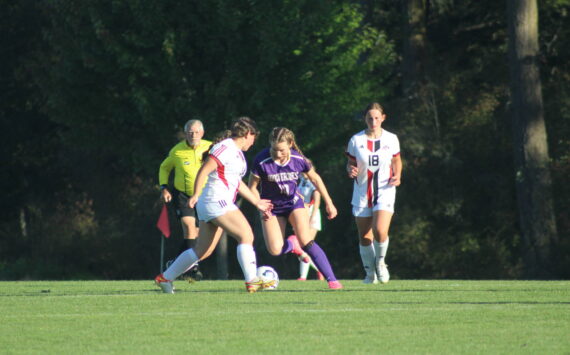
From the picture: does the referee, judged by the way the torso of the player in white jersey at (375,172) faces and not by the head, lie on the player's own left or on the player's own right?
on the player's own right

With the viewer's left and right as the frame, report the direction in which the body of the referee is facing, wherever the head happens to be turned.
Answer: facing the viewer and to the right of the viewer

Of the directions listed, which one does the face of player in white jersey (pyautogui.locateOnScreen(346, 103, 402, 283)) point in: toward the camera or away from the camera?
toward the camera

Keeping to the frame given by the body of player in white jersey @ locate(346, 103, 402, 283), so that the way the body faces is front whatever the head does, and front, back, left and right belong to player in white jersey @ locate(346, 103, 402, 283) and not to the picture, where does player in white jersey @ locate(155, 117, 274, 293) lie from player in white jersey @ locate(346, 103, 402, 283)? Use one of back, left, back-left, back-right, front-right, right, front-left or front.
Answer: front-right

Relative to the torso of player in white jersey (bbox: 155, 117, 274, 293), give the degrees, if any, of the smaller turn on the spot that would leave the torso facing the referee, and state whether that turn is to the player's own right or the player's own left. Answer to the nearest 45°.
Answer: approximately 90° to the player's own left

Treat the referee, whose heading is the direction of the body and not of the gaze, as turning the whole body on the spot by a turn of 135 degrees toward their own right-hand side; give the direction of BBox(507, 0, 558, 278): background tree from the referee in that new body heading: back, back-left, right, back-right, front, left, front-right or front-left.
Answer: back-right

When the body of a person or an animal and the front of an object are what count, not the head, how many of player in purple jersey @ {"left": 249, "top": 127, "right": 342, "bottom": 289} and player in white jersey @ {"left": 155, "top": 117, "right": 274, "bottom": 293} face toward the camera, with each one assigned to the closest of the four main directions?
1

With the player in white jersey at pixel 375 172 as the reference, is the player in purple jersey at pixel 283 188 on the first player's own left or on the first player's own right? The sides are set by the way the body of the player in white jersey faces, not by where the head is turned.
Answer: on the first player's own right

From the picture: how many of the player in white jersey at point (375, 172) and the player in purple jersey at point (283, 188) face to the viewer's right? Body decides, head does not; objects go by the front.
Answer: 0

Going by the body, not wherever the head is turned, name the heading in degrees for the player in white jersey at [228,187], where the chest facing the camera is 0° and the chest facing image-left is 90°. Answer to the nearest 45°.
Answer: approximately 270°

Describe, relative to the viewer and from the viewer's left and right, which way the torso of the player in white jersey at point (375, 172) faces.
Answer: facing the viewer

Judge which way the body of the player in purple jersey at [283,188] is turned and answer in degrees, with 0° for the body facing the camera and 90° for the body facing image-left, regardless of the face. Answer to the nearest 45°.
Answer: approximately 0°
